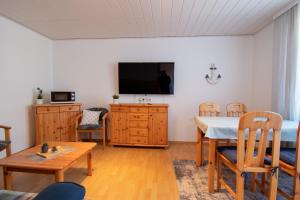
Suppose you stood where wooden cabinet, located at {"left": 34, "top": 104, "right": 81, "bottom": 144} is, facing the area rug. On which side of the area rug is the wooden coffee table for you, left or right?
right

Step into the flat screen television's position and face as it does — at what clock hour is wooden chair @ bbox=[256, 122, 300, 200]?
The wooden chair is roughly at 11 o'clock from the flat screen television.

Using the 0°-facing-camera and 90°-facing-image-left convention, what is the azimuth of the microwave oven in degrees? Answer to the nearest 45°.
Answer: approximately 0°

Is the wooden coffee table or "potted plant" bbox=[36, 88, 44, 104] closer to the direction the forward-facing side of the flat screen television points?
the wooden coffee table

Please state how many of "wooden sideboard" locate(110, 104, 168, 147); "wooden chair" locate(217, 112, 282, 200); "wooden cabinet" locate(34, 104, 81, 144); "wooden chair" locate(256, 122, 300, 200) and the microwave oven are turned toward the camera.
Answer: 3

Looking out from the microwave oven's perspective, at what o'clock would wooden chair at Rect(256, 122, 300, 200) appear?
The wooden chair is roughly at 11 o'clock from the microwave oven.

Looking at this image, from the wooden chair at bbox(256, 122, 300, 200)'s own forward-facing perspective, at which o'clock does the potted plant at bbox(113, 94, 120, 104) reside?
The potted plant is roughly at 11 o'clock from the wooden chair.

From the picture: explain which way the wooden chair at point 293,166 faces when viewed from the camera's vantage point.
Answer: facing away from the viewer and to the left of the viewer

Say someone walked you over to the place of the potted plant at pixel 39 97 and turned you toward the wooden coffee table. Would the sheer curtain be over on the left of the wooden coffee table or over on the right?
left

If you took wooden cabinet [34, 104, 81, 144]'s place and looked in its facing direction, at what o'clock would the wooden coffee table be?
The wooden coffee table is roughly at 12 o'clock from the wooden cabinet.

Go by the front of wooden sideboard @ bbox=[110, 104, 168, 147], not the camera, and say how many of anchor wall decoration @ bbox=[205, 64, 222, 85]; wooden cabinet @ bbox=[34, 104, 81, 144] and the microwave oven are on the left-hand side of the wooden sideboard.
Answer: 1
